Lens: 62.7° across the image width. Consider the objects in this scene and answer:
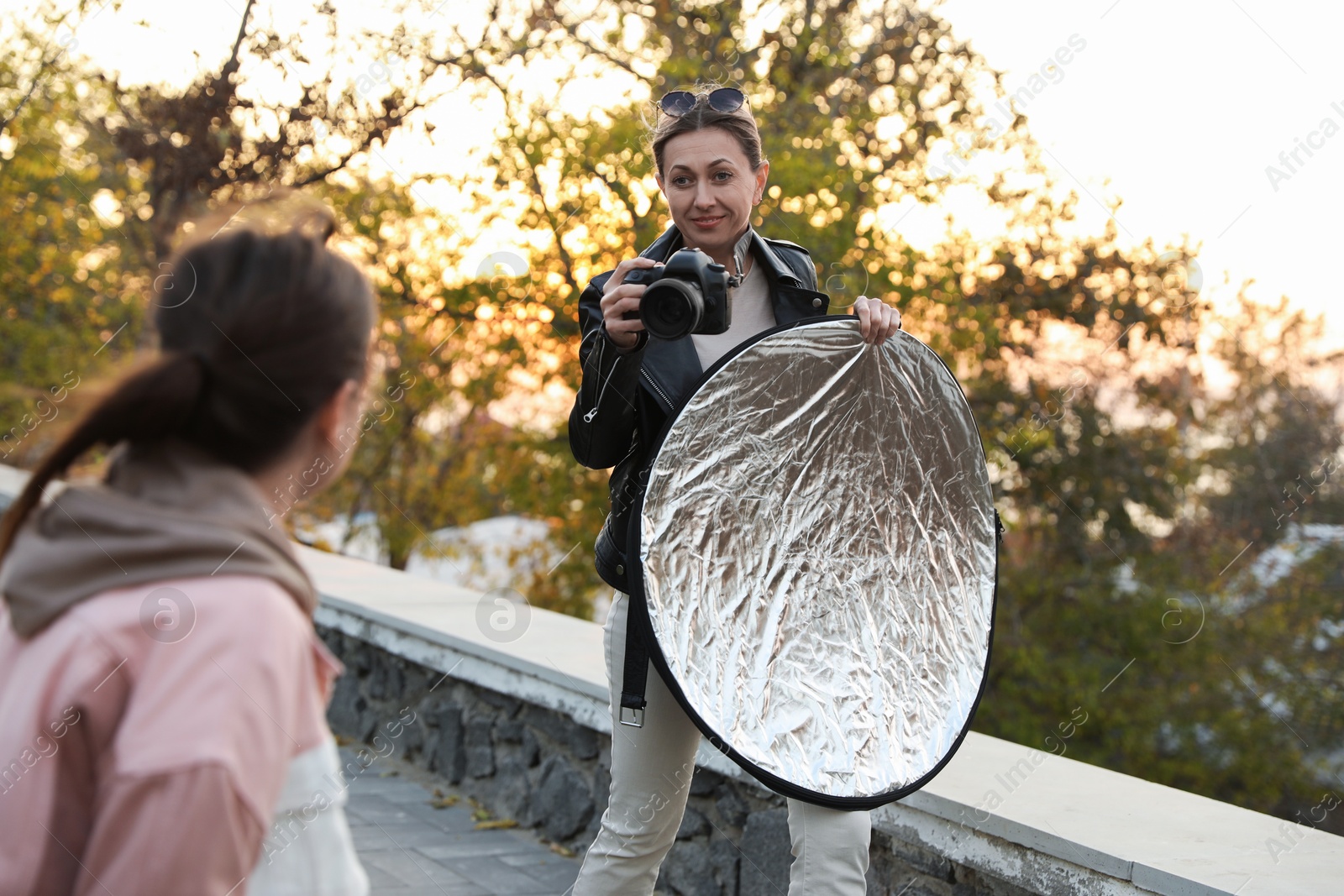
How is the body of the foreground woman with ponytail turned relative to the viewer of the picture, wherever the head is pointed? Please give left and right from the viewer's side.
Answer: facing away from the viewer and to the right of the viewer

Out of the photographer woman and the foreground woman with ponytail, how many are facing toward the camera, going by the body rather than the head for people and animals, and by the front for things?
1

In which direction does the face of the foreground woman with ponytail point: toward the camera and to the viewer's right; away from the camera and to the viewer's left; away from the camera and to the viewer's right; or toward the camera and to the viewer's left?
away from the camera and to the viewer's right

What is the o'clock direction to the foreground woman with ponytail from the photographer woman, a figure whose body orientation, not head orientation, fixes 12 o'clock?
The foreground woman with ponytail is roughly at 12 o'clock from the photographer woman.

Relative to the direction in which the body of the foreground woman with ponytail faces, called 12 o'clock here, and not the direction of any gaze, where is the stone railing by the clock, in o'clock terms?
The stone railing is roughly at 12 o'clock from the foreground woman with ponytail.

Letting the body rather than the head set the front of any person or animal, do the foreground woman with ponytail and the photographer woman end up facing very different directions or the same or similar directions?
very different directions
